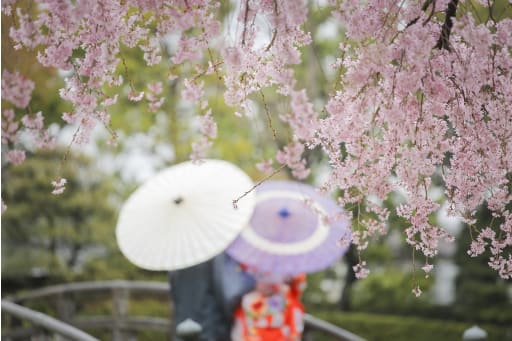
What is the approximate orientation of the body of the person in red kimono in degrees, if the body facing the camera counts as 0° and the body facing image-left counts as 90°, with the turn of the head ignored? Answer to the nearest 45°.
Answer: approximately 180°
